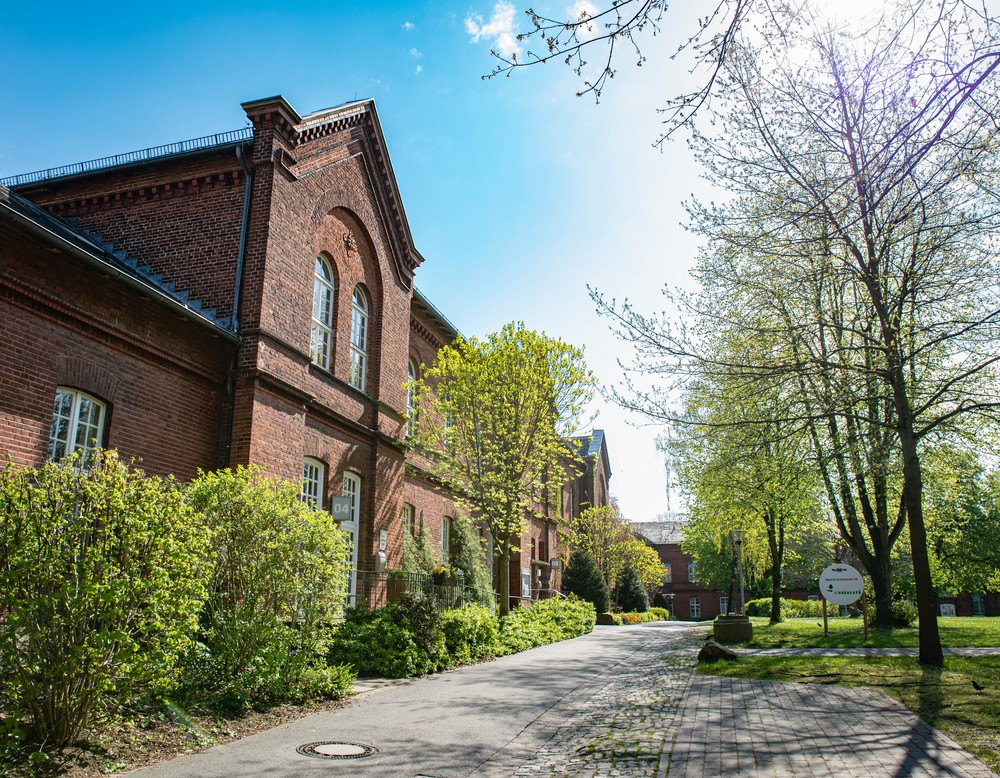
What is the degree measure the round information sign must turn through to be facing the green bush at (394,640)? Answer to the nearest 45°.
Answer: approximately 45° to its right

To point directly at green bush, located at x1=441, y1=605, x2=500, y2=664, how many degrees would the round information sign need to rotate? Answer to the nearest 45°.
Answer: approximately 45° to its right

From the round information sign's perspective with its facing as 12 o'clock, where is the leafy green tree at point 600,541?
The leafy green tree is roughly at 5 o'clock from the round information sign.

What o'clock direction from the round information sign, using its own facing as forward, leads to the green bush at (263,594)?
The green bush is roughly at 1 o'clock from the round information sign.

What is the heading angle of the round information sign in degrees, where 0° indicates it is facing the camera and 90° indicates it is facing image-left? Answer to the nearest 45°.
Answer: approximately 0°

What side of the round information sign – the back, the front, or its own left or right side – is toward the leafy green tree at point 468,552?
right

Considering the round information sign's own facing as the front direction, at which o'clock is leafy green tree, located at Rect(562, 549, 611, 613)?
The leafy green tree is roughly at 5 o'clock from the round information sign.

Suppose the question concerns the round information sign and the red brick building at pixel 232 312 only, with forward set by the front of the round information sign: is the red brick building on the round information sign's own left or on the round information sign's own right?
on the round information sign's own right

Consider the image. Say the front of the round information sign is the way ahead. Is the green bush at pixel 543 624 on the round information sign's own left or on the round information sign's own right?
on the round information sign's own right

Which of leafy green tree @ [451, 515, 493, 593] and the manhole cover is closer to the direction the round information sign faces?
the manhole cover
